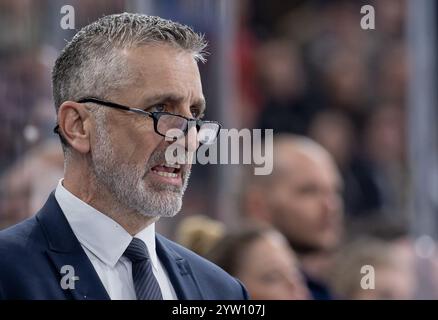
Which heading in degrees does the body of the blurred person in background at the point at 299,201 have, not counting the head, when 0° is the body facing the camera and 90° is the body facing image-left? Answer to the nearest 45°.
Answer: approximately 315°

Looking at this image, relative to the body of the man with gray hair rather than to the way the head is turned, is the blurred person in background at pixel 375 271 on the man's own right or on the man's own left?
on the man's own left

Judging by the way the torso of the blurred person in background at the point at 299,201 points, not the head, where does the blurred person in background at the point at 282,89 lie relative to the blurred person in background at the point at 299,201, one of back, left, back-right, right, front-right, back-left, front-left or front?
back-left

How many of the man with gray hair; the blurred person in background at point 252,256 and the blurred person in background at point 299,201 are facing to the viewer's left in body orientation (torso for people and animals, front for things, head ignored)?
0

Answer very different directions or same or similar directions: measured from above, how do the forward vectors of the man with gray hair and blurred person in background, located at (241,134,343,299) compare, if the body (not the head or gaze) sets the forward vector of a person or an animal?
same or similar directions

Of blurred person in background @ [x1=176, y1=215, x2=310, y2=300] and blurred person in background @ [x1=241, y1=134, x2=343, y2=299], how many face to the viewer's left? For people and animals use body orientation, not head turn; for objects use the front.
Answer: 0

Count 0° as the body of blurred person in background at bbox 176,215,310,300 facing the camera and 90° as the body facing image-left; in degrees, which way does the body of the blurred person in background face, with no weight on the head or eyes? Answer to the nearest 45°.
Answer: approximately 315°

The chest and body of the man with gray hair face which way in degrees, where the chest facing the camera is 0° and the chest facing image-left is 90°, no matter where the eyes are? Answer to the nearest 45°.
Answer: approximately 315°

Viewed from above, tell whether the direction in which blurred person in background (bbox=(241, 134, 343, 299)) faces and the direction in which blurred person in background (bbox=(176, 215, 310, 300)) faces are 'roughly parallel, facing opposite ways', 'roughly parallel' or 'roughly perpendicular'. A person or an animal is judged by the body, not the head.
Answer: roughly parallel

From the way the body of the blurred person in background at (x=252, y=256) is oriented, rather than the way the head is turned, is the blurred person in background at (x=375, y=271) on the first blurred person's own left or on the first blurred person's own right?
on the first blurred person's own left
